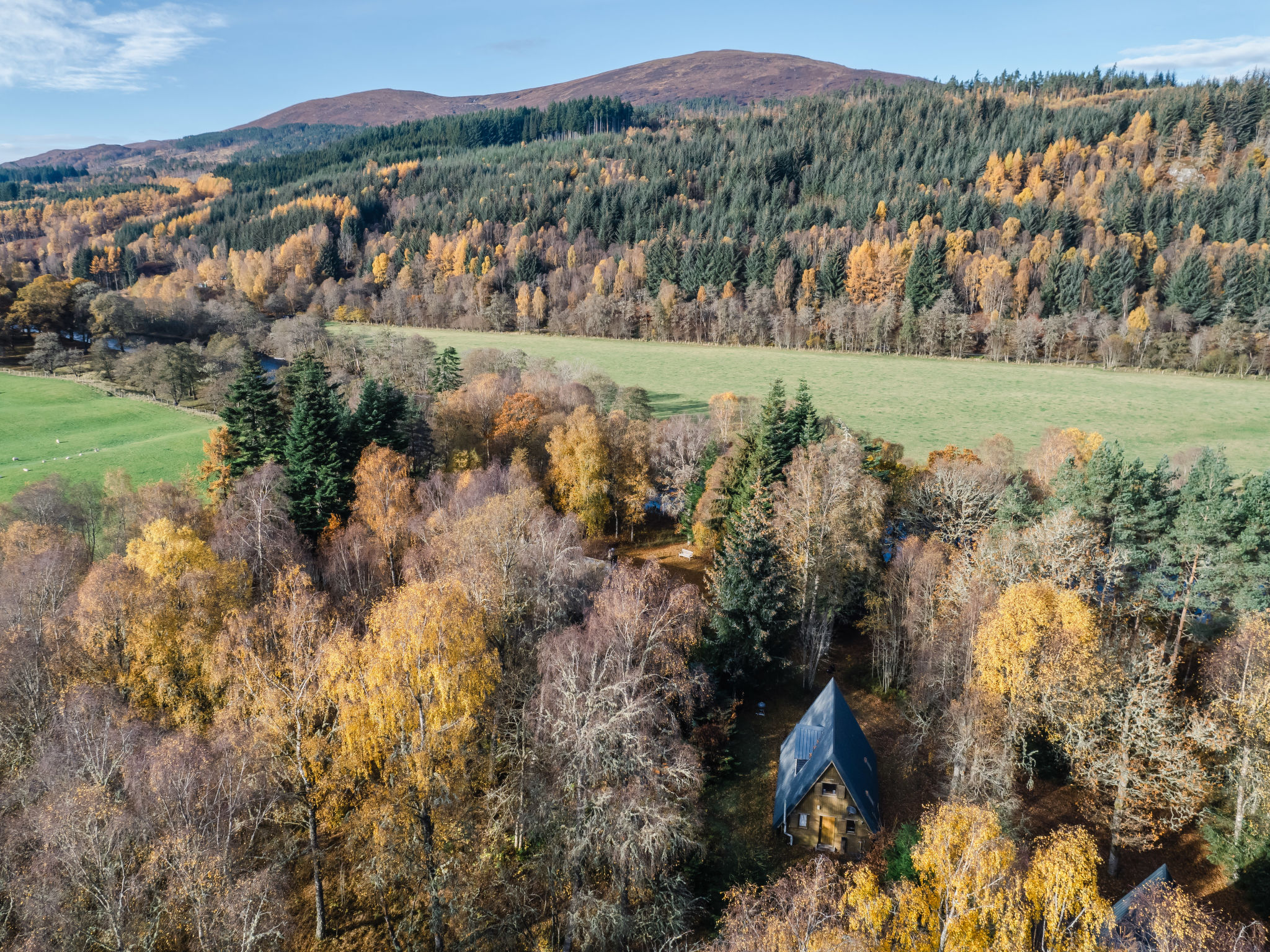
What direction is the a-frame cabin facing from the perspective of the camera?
toward the camera

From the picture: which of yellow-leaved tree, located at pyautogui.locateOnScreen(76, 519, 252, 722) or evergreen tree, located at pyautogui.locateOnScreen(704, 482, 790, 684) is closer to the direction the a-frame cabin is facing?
the yellow-leaved tree

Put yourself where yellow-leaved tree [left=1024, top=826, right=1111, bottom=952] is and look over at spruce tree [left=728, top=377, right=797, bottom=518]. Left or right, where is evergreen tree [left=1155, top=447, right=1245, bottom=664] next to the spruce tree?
right

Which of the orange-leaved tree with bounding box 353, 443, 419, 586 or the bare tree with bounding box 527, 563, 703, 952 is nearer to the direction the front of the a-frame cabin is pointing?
the bare tree

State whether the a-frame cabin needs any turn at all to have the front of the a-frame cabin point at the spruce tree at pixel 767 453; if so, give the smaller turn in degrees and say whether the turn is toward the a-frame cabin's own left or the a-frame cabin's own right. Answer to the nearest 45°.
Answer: approximately 180°

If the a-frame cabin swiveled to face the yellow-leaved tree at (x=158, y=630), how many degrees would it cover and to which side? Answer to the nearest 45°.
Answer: approximately 90° to its right

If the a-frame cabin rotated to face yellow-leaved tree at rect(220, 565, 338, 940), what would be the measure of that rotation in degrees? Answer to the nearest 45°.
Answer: approximately 45° to its right

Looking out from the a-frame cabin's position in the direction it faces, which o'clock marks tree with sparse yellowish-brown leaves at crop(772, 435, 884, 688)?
The tree with sparse yellowish-brown leaves is roughly at 6 o'clock from the a-frame cabin.

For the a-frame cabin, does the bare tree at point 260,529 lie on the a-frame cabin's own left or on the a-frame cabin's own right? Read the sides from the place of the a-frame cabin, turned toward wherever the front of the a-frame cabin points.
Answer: on the a-frame cabin's own right

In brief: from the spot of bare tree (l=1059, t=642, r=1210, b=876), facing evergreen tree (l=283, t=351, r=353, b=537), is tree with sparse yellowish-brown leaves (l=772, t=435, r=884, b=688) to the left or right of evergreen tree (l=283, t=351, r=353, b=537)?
right

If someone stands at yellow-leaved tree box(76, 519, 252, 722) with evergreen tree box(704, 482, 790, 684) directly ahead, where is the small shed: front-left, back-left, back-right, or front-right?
front-right

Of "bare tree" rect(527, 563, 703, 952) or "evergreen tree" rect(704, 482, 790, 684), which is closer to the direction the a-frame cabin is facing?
the bare tree

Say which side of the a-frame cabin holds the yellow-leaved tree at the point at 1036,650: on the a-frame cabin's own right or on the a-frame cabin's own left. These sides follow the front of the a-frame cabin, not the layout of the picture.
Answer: on the a-frame cabin's own left

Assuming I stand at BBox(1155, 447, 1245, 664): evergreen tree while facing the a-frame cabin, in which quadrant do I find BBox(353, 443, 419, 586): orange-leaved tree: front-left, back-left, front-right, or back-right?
front-right

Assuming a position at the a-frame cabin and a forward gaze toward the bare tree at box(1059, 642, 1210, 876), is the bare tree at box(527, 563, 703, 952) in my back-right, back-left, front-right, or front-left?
back-right
